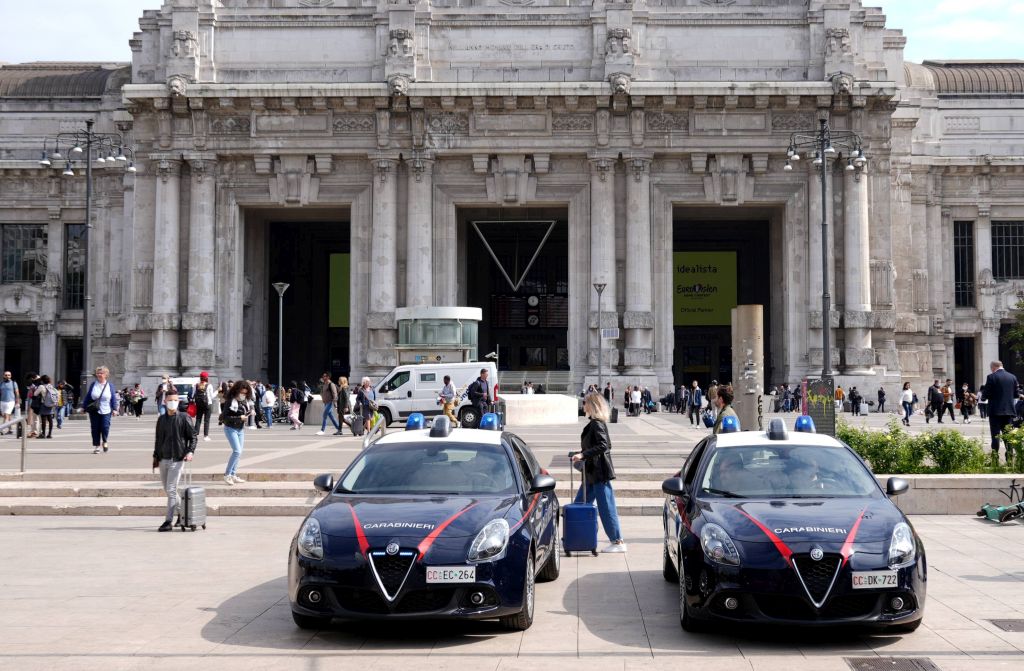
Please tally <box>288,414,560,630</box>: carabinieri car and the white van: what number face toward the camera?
1

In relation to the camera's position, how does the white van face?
facing to the left of the viewer

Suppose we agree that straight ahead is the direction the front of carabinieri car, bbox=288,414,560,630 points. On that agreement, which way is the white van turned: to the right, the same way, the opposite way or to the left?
to the right

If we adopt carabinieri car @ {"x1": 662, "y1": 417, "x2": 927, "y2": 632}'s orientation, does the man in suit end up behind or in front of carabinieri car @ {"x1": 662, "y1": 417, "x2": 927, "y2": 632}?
behind

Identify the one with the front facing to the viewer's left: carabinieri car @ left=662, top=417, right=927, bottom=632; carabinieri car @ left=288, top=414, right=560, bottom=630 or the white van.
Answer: the white van

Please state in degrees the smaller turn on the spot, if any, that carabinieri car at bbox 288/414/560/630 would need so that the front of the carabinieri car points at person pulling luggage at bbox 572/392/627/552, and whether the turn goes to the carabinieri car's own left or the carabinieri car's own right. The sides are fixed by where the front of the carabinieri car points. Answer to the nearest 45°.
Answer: approximately 135° to the carabinieri car's own left

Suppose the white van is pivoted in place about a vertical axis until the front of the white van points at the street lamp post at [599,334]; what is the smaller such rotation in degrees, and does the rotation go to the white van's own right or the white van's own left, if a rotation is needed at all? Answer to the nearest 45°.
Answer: approximately 135° to the white van's own right

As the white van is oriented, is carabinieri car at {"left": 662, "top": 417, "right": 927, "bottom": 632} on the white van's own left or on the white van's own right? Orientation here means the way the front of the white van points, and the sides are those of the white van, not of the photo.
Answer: on the white van's own left

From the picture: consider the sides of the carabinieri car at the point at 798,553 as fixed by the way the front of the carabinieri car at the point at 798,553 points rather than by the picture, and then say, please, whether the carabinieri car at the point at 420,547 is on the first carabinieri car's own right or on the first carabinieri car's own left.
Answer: on the first carabinieri car's own right

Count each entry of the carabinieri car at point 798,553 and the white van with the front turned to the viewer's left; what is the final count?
1

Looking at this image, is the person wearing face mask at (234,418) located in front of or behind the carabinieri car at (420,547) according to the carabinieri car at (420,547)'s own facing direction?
behind
